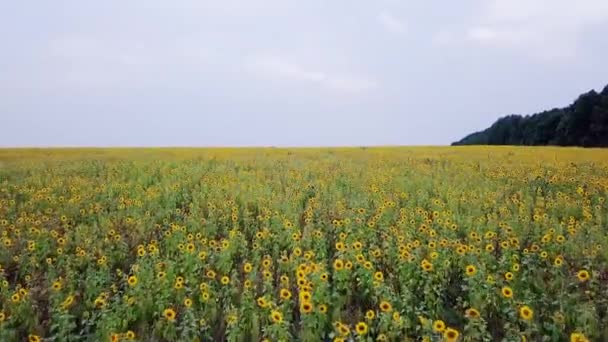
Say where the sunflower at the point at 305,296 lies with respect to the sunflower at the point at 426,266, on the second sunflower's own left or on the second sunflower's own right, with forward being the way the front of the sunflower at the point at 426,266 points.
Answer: on the second sunflower's own right

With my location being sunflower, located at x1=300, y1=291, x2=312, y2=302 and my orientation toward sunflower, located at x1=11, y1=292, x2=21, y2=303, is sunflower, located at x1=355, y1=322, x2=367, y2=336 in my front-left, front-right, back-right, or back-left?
back-left

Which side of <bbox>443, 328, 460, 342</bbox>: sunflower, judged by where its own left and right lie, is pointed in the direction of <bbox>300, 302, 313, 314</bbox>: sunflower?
right

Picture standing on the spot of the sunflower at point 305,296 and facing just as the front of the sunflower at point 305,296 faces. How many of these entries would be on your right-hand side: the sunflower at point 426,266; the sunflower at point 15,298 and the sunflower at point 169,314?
2

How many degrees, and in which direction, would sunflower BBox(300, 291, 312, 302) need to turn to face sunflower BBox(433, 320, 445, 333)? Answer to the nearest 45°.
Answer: approximately 45° to its left

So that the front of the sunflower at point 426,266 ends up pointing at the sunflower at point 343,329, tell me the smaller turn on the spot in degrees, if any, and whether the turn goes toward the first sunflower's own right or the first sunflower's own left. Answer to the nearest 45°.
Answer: approximately 45° to the first sunflower's own right

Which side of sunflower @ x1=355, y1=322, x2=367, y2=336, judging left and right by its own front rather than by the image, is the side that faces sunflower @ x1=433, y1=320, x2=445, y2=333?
left

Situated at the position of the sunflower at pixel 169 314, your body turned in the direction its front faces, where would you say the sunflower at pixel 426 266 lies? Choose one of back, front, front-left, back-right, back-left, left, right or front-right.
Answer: left

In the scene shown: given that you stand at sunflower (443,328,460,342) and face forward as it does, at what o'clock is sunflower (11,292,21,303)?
sunflower (11,292,21,303) is roughly at 3 o'clock from sunflower (443,328,460,342).

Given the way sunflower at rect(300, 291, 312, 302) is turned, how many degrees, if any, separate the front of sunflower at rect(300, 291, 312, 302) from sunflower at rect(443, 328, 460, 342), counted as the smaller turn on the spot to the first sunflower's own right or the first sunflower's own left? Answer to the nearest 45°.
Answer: approximately 45° to the first sunflower's own left
